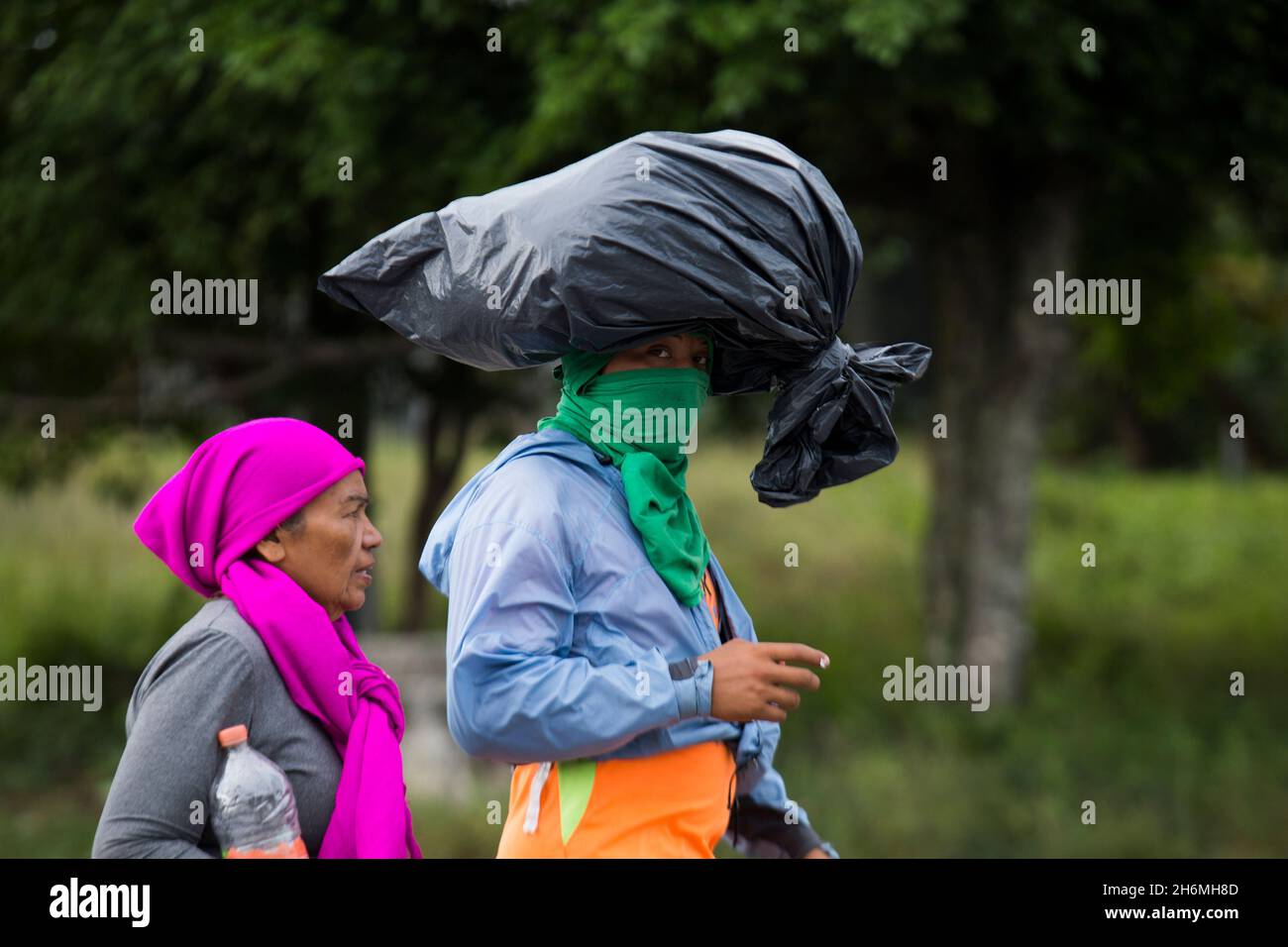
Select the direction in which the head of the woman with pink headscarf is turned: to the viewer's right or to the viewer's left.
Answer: to the viewer's right

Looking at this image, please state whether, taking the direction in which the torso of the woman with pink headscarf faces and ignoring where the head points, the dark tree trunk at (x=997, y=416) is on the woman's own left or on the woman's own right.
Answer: on the woman's own left

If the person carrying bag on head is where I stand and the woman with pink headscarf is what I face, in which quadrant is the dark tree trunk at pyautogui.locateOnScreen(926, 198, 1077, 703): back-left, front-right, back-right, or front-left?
back-right

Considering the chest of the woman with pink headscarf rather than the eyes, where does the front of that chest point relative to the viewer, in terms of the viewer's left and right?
facing to the right of the viewer

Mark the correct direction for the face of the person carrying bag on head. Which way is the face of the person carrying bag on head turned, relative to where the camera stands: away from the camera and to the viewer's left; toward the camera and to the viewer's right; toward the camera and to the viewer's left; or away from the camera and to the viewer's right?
toward the camera and to the viewer's right
